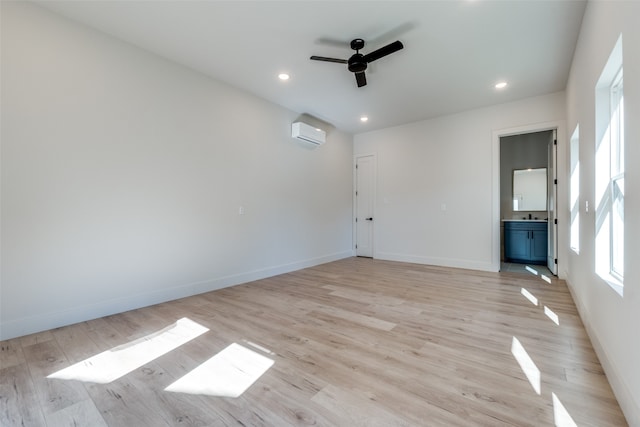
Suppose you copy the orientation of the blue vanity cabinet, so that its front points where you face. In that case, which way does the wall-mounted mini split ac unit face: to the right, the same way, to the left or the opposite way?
to the left

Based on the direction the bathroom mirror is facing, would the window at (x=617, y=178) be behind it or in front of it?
in front

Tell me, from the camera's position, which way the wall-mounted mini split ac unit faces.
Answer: facing the viewer and to the right of the viewer

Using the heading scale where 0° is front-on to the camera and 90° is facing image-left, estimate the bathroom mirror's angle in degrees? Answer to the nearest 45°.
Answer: approximately 0°

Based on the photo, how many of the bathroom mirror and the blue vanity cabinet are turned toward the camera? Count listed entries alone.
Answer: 2

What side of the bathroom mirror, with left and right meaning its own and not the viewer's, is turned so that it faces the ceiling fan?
front

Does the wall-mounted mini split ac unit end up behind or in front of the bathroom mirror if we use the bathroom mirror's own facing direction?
in front

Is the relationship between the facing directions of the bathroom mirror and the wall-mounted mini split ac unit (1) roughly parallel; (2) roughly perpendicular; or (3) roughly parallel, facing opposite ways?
roughly perpendicular

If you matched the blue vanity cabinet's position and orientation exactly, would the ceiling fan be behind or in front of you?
in front

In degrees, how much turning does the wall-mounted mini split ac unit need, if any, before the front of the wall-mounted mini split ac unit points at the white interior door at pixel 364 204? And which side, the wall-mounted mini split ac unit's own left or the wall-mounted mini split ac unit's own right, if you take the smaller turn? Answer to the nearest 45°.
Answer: approximately 90° to the wall-mounted mini split ac unit's own left
